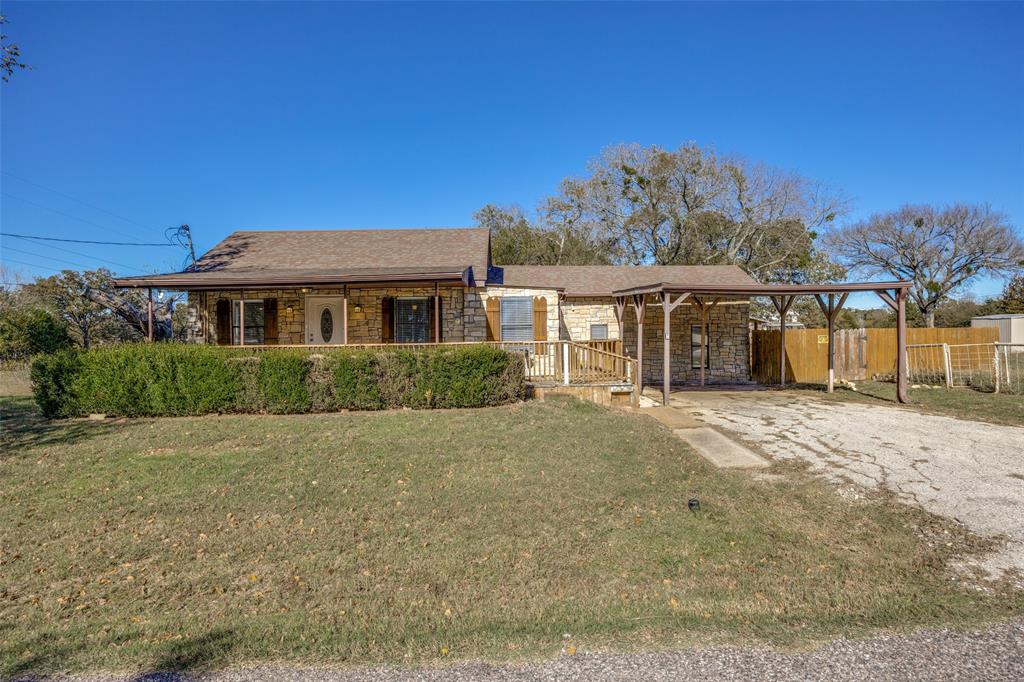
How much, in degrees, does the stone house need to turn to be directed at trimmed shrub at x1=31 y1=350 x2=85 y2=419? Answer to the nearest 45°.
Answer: approximately 45° to its right

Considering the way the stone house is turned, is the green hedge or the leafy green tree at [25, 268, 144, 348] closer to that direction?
the green hedge

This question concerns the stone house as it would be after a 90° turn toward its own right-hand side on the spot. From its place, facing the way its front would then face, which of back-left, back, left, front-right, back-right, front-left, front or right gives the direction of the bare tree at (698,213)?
back-right

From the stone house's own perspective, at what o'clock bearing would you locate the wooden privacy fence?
The wooden privacy fence is roughly at 9 o'clock from the stone house.

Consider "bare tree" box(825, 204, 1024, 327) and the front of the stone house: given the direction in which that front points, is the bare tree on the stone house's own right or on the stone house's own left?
on the stone house's own left

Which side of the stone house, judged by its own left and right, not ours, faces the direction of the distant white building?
left

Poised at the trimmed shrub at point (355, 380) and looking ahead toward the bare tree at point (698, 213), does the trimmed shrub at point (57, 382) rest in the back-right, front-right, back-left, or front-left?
back-left

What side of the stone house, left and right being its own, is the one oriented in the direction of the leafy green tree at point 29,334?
right

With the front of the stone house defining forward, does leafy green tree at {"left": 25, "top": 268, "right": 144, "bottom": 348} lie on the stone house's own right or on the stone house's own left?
on the stone house's own right

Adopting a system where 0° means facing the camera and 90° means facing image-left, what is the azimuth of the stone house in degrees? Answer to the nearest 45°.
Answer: approximately 0°

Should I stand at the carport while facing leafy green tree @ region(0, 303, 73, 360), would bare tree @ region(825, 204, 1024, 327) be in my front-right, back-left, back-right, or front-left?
back-right

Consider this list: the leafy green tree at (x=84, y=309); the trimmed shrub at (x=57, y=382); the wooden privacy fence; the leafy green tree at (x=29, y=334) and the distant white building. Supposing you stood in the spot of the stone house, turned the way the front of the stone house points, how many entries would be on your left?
2

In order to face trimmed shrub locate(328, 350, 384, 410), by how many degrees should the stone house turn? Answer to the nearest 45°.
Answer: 0° — it already faces it

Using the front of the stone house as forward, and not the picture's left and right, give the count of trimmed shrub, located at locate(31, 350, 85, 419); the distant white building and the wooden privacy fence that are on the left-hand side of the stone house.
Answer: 2
